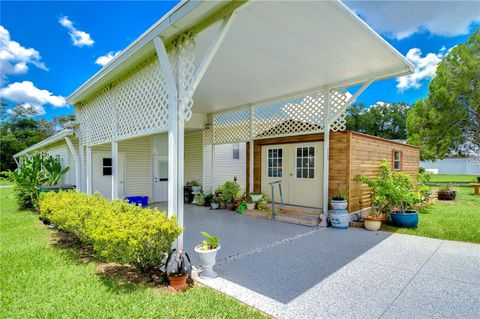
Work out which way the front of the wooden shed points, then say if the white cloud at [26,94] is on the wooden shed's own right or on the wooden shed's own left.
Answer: on the wooden shed's own right

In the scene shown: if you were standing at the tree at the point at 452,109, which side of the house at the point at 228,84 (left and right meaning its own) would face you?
left

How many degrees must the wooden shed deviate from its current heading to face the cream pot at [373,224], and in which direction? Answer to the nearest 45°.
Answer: approximately 90° to its left

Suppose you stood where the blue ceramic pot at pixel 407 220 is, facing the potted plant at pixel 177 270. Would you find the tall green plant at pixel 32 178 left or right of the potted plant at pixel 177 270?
right

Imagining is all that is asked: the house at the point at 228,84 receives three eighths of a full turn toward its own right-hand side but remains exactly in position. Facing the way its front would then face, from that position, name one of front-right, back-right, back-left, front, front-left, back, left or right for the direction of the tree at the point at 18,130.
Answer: front-right

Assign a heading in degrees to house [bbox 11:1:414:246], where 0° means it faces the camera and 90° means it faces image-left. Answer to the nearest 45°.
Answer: approximately 315°

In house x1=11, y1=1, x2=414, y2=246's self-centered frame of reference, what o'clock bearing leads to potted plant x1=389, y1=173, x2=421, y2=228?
The potted plant is roughly at 10 o'clock from the house.

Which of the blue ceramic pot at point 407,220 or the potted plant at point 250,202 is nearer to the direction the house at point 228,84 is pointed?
the blue ceramic pot

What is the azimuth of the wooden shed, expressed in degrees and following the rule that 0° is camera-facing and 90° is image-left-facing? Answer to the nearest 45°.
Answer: approximately 45°

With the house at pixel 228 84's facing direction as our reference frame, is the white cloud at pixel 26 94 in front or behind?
behind

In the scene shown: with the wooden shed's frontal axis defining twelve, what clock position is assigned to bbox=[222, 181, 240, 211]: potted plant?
The potted plant is roughly at 2 o'clock from the wooden shed.

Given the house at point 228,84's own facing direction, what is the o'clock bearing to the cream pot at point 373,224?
The cream pot is roughly at 10 o'clock from the house.
